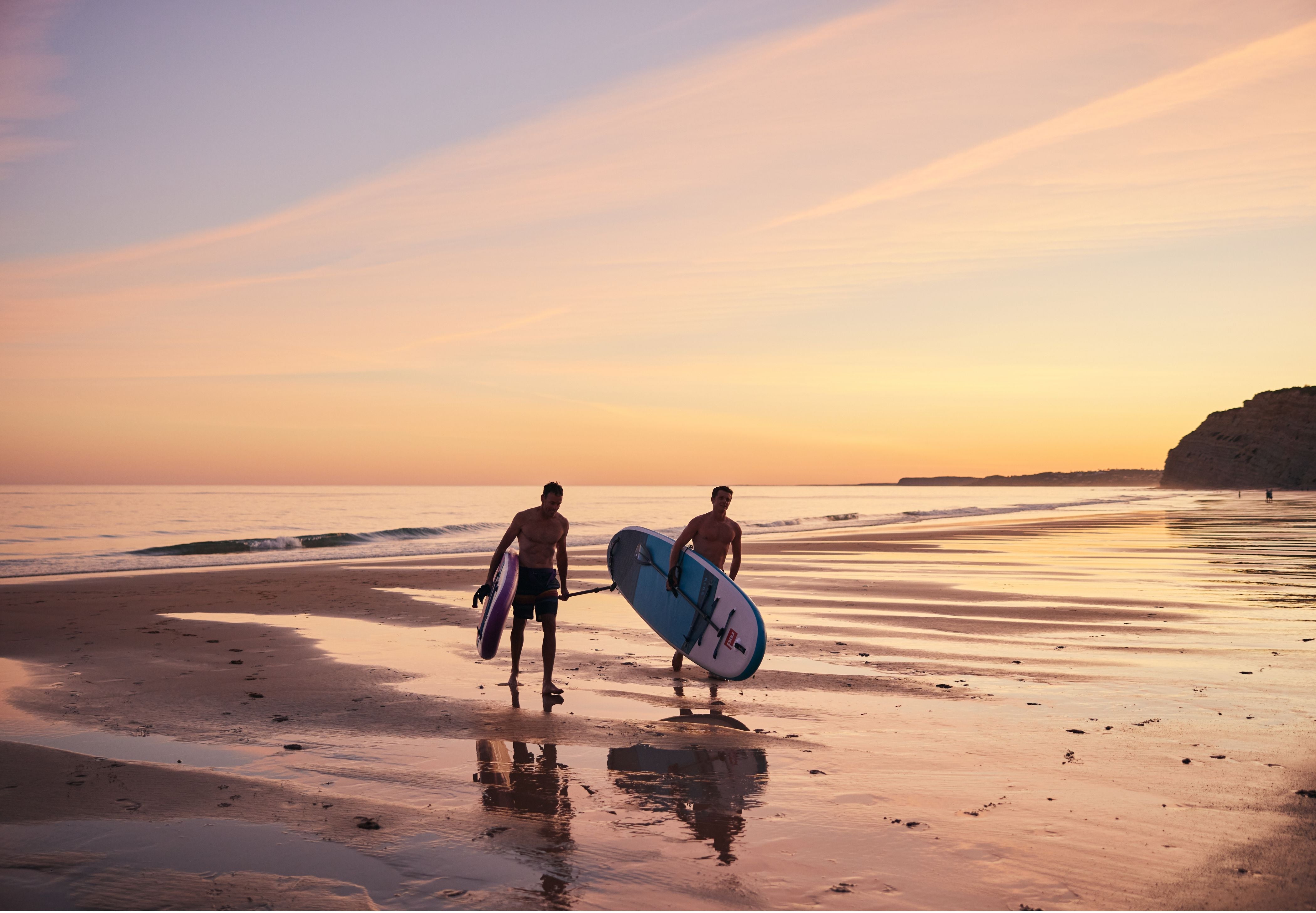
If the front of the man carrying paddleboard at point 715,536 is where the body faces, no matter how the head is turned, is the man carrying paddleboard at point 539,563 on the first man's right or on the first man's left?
on the first man's right

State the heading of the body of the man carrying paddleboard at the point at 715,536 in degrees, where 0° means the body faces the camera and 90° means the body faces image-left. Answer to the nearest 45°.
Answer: approximately 315°
